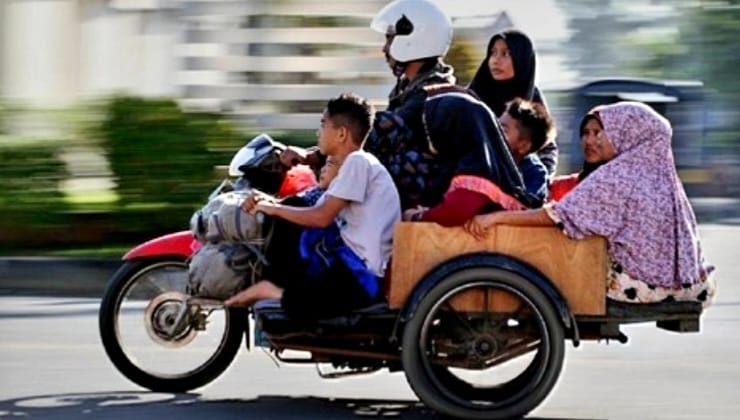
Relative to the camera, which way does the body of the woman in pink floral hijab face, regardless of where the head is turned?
to the viewer's left

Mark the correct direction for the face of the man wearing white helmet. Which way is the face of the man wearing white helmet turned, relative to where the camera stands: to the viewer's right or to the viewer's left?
to the viewer's left

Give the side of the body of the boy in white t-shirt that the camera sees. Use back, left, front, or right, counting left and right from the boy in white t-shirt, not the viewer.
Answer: left

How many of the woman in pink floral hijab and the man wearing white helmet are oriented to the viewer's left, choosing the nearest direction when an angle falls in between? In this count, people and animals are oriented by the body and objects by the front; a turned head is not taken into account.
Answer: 2

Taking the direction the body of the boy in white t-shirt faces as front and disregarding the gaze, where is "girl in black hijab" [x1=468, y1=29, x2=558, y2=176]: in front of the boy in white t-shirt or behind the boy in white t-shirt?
behind

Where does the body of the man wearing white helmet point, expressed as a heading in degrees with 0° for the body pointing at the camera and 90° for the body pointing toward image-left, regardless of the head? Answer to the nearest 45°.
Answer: approximately 90°

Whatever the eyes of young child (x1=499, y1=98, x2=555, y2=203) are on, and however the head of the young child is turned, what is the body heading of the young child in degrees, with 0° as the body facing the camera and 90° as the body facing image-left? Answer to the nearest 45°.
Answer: approximately 90°

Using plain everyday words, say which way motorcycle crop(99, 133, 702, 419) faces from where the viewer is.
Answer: facing to the left of the viewer
